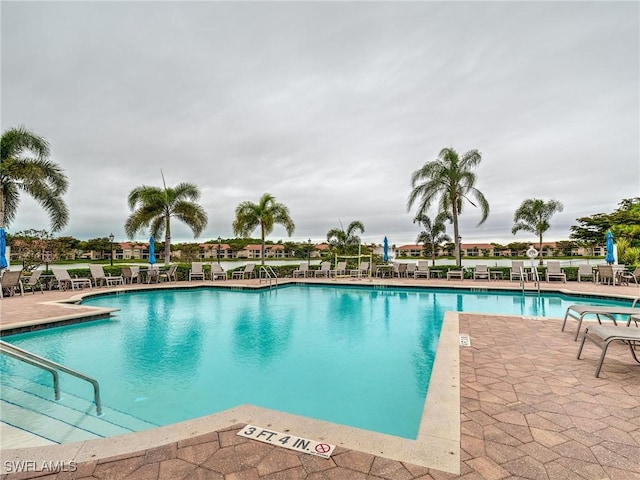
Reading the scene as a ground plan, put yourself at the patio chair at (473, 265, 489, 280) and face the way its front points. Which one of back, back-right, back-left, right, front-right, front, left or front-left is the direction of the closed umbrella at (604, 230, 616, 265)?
left

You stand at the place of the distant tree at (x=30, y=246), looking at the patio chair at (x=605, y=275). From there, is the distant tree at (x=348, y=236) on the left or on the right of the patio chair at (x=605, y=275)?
left

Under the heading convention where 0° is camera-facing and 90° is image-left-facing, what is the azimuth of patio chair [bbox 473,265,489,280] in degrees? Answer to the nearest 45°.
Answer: approximately 0°

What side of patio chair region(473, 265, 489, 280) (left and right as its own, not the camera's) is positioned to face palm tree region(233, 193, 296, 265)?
right

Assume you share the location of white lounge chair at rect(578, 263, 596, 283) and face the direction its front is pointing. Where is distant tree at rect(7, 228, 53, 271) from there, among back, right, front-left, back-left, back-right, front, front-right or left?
front-right

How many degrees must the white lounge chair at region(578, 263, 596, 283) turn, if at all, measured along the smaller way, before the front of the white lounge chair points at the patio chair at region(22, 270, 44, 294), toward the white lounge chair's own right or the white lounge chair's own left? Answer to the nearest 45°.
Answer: approximately 45° to the white lounge chair's own right

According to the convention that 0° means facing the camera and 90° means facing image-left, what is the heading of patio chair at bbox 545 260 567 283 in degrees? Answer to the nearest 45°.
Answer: approximately 0°

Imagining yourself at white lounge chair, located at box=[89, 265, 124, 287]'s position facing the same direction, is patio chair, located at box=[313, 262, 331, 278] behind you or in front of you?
in front

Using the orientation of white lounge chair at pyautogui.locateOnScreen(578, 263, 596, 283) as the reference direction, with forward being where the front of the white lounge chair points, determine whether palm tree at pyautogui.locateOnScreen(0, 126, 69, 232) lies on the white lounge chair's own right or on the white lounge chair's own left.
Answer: on the white lounge chair's own right

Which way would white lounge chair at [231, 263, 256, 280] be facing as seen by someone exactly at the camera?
facing the viewer and to the left of the viewer

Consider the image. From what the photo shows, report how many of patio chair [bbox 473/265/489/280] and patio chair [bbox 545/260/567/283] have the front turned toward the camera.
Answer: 2

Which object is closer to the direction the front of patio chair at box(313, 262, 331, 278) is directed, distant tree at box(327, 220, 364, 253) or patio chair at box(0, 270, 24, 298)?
the patio chair

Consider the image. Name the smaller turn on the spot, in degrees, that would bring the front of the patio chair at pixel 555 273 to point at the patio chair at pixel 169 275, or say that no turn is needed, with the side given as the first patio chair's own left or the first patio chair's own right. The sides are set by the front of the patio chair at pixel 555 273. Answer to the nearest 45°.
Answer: approximately 45° to the first patio chair's own right
